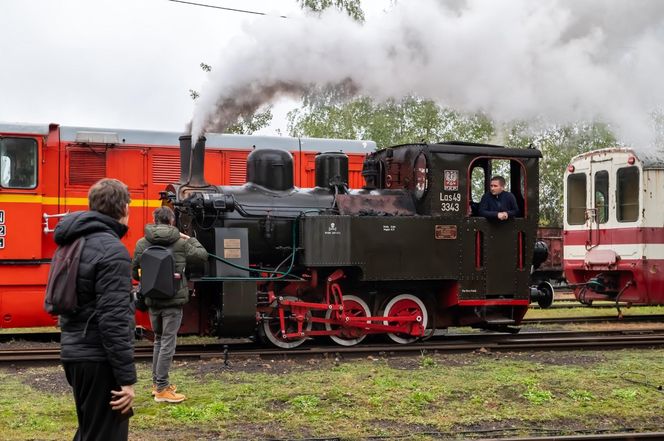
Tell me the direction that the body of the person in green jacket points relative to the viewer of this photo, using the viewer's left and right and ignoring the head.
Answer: facing away from the viewer and to the right of the viewer

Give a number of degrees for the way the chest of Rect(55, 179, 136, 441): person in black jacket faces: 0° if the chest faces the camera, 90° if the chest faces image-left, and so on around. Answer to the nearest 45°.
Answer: approximately 225°

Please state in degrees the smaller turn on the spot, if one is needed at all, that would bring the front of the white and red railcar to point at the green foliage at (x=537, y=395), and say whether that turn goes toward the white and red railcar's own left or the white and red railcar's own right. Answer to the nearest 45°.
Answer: approximately 45° to the white and red railcar's own left

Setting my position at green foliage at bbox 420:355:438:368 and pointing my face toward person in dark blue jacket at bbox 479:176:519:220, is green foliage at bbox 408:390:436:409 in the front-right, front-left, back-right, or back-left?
back-right

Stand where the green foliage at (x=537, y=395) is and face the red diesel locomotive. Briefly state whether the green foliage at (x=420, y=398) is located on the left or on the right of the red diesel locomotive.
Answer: left

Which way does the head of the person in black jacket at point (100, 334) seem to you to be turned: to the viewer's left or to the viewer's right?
to the viewer's right

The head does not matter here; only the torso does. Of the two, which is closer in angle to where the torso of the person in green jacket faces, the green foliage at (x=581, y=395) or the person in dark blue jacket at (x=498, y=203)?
the person in dark blue jacket

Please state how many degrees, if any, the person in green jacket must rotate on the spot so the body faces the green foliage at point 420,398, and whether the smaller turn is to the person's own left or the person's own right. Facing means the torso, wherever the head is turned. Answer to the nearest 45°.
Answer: approximately 45° to the person's own right

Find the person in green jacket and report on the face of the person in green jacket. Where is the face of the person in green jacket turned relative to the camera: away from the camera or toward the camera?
away from the camera

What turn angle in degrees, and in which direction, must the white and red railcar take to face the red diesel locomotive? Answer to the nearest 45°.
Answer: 0° — it already faces it
